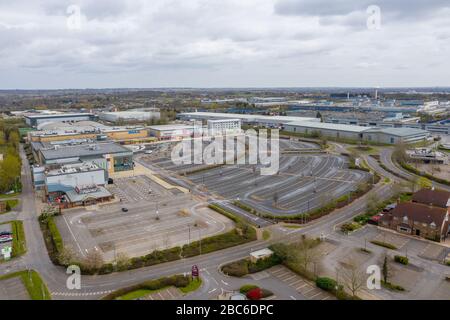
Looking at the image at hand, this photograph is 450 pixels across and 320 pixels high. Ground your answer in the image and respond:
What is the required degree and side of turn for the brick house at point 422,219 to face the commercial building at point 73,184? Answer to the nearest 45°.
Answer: approximately 45° to its right

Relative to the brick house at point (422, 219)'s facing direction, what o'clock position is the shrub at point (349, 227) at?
The shrub is roughly at 1 o'clock from the brick house.

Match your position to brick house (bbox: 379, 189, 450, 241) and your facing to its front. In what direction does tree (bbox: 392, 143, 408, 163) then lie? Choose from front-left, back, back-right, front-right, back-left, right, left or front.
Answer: back-right

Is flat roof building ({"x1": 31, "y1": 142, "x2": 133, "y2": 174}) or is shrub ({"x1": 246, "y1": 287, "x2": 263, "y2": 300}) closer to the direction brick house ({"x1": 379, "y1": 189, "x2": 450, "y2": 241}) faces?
the shrub

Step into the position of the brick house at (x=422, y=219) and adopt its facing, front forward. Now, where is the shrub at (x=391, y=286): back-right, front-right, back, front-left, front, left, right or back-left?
front-left

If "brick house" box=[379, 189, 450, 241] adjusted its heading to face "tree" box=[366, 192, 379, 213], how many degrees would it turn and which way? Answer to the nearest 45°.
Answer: approximately 90° to its right

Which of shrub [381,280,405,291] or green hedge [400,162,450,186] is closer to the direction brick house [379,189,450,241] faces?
the shrub

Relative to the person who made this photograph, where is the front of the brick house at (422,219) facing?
facing the viewer and to the left of the viewer

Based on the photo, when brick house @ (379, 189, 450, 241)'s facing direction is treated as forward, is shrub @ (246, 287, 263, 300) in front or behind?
in front

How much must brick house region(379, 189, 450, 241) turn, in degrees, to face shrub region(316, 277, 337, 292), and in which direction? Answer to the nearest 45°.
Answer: approximately 45° to its left

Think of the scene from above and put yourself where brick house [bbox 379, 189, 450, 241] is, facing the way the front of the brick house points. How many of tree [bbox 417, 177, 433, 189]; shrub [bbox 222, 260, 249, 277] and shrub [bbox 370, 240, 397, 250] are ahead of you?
2

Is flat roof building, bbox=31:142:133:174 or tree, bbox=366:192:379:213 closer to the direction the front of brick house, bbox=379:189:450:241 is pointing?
the flat roof building

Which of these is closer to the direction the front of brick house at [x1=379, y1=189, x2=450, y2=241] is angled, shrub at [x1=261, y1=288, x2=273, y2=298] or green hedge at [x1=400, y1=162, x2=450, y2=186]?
the shrub

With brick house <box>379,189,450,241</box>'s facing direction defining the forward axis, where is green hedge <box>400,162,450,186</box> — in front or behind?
behind

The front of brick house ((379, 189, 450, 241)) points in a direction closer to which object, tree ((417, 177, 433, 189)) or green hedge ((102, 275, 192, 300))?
the green hedge

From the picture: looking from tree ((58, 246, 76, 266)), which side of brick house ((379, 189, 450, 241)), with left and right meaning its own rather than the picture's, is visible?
front

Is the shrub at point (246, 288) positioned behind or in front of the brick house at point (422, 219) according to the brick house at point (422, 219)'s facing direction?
in front

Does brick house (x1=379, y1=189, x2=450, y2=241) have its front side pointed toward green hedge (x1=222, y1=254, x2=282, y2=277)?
yes
